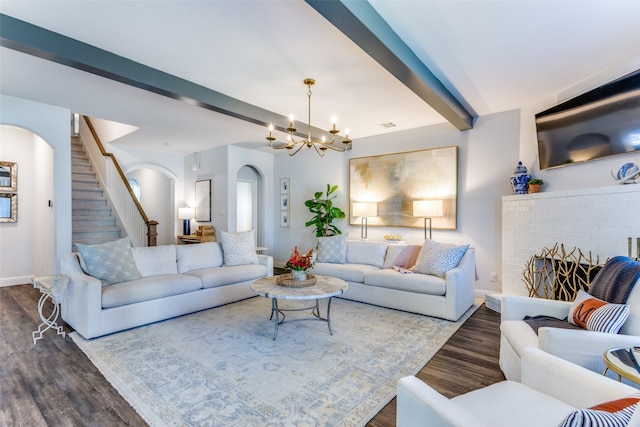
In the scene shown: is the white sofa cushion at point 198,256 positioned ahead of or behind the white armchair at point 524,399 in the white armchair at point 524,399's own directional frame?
ahead

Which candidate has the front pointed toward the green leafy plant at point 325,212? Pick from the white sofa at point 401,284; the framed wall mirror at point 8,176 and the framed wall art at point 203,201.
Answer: the framed wall mirror at point 8,176

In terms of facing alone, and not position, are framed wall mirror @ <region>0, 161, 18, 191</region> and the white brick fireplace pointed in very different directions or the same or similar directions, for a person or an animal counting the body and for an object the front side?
very different directions

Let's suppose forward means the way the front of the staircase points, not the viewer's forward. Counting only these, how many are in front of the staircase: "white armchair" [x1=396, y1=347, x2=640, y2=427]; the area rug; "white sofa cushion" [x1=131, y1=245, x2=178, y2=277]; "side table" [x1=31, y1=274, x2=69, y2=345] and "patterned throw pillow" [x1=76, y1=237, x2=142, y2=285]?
5

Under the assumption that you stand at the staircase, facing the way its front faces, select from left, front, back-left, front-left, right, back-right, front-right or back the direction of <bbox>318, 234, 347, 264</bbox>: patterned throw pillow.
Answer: front-left

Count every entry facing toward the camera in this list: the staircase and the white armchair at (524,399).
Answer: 1

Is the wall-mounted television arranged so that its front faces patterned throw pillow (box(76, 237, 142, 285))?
yes

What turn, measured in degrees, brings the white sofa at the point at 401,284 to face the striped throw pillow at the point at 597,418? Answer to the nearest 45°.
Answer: approximately 45° to its left

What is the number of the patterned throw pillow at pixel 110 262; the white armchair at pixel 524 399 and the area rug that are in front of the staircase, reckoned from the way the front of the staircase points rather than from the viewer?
3

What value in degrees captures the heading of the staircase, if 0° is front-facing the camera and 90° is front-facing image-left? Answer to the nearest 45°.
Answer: approximately 0°

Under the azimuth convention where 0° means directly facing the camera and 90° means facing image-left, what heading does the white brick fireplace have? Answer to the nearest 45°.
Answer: approximately 45°

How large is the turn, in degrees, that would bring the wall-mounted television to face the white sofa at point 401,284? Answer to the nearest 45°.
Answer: approximately 45° to its right

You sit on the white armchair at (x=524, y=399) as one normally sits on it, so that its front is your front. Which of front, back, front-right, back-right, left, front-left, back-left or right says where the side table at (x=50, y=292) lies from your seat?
front-left

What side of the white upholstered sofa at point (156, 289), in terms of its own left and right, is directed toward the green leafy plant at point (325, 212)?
left
